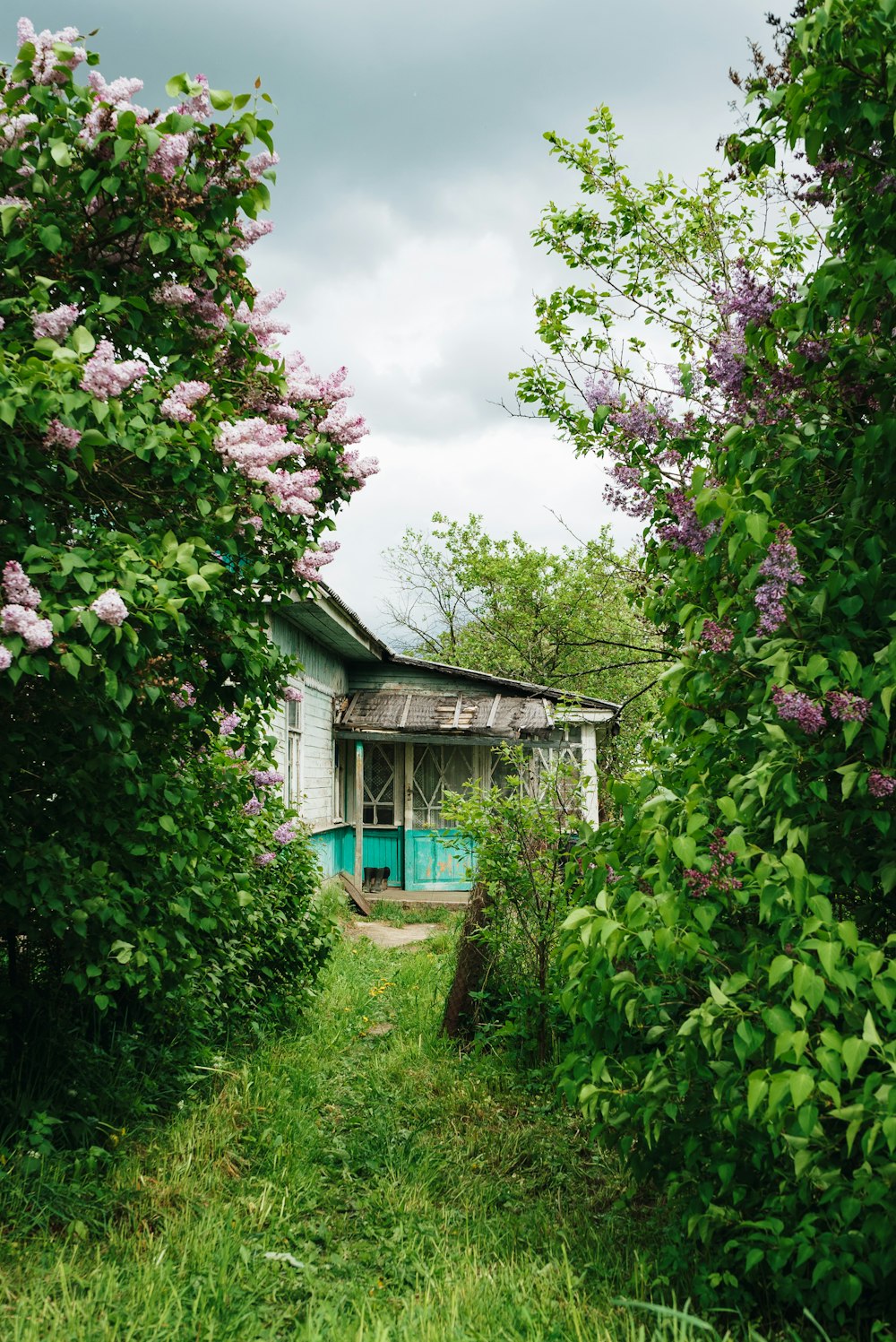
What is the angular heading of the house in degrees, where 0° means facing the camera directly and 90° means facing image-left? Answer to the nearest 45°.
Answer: approximately 0°

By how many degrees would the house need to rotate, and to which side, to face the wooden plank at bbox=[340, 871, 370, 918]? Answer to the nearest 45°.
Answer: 0° — it already faces it

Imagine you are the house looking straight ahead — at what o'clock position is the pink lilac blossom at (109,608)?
The pink lilac blossom is roughly at 12 o'clock from the house.

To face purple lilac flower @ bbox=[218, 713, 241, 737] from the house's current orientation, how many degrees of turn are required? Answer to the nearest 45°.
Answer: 0° — it already faces it

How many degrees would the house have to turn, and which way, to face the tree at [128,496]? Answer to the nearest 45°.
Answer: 0° — it already faces it
